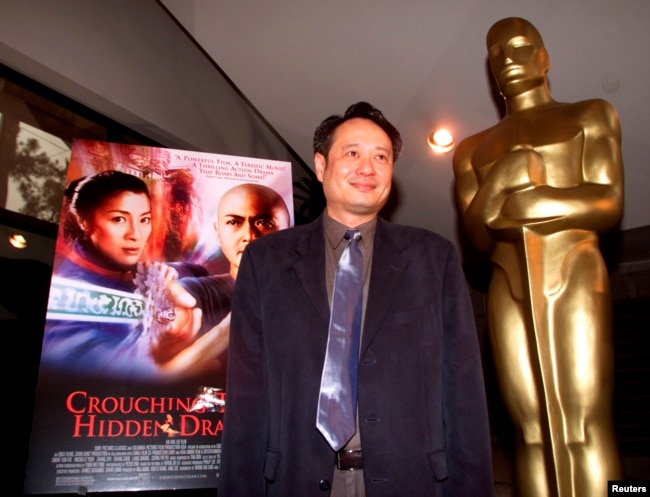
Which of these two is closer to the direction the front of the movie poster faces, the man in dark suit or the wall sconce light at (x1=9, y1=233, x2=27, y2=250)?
the man in dark suit

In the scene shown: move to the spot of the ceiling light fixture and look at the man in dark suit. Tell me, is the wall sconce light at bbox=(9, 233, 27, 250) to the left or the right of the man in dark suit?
right

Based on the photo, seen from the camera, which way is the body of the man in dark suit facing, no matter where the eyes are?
toward the camera

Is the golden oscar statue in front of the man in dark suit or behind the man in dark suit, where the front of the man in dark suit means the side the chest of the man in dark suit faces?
behind

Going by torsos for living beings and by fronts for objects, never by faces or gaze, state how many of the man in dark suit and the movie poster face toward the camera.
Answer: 2

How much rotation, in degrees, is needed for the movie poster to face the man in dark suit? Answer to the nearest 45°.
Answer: approximately 45° to its left

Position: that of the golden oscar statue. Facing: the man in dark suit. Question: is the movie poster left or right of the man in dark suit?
right

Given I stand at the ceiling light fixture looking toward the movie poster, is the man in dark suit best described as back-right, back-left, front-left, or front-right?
front-left

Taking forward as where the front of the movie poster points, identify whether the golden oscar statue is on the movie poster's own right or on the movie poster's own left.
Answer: on the movie poster's own left

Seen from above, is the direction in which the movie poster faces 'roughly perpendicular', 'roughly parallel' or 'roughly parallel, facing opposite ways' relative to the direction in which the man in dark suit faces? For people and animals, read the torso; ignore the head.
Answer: roughly parallel

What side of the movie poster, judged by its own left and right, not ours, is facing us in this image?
front
